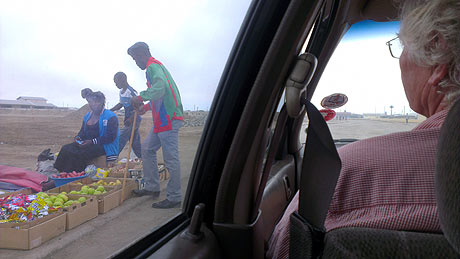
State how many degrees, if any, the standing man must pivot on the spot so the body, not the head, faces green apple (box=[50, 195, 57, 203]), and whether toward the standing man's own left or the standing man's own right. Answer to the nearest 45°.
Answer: approximately 45° to the standing man's own left

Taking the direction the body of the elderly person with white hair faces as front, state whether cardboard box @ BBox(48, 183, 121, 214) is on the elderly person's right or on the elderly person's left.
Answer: on the elderly person's left

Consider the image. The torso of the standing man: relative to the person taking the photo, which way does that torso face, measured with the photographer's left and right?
facing to the left of the viewer

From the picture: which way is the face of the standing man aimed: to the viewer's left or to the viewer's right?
to the viewer's left

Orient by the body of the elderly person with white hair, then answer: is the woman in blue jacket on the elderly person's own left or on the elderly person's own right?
on the elderly person's own left

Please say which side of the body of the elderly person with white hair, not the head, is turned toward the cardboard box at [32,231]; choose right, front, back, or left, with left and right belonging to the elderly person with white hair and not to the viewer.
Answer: left
